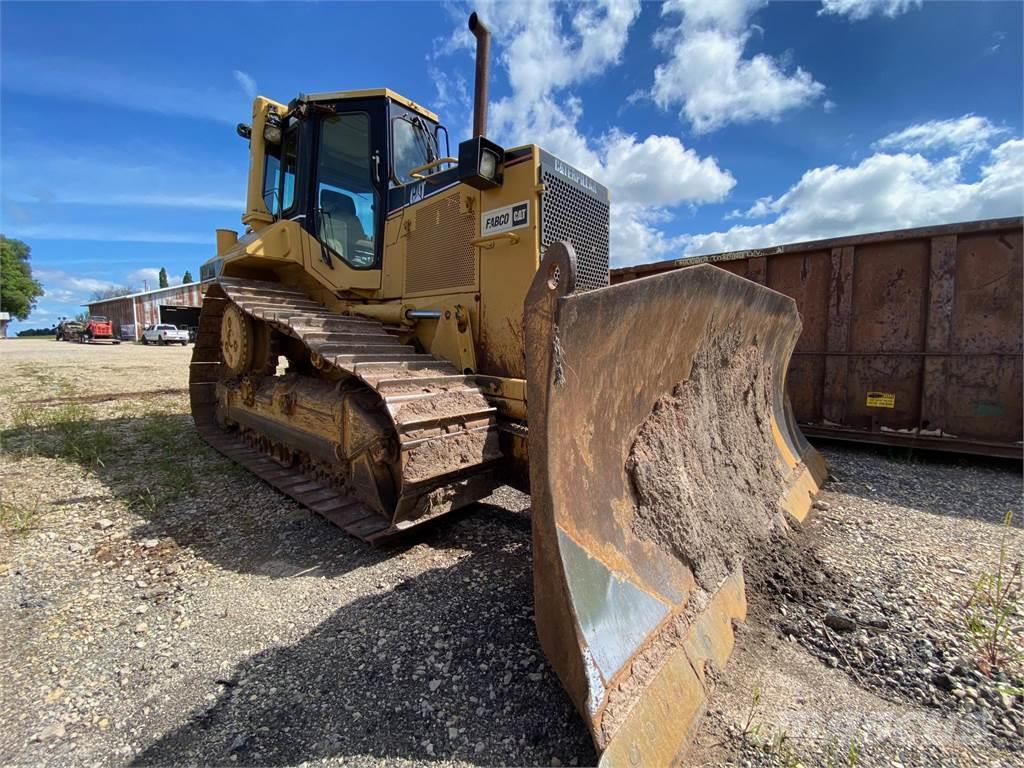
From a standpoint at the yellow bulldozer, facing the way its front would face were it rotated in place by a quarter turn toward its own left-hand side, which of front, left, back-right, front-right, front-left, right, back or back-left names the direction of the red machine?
left

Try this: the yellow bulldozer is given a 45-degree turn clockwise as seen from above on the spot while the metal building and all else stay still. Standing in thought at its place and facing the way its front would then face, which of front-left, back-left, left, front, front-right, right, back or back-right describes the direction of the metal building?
back-right

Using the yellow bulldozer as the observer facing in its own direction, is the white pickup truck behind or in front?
behind

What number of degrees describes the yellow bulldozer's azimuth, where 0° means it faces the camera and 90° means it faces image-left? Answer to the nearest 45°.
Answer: approximately 315°
